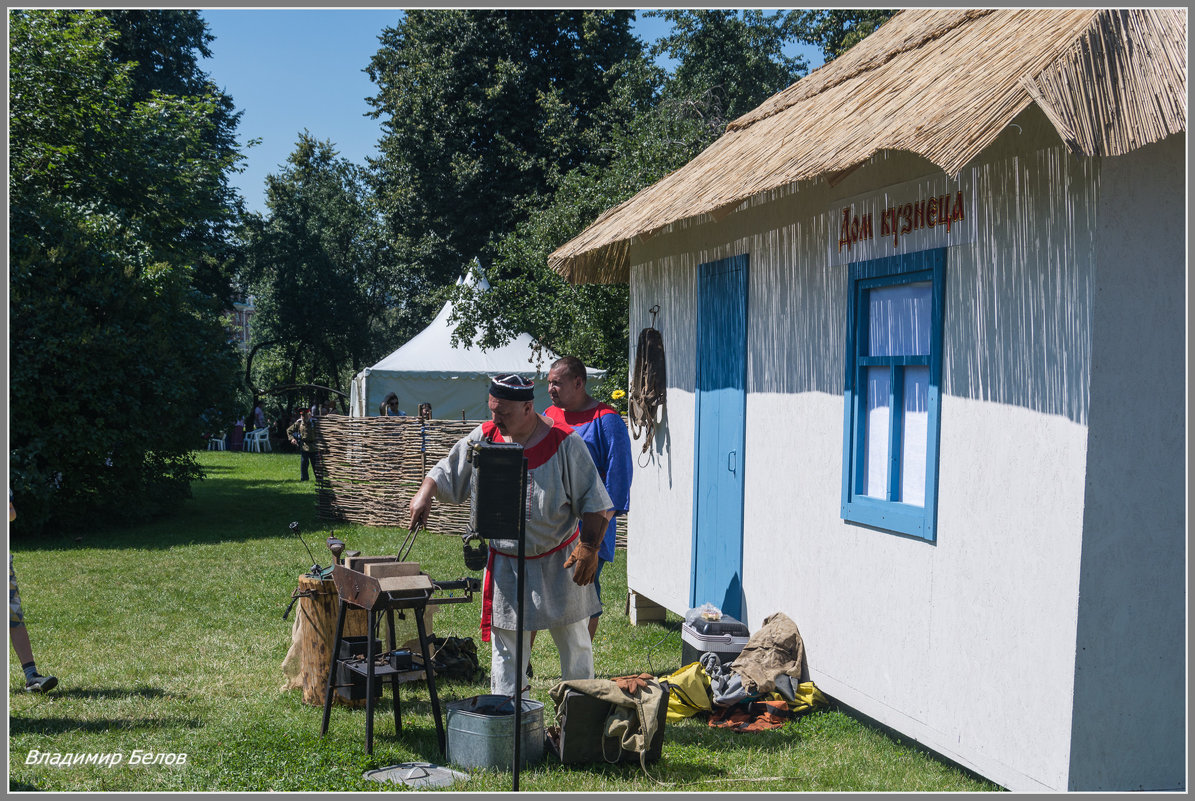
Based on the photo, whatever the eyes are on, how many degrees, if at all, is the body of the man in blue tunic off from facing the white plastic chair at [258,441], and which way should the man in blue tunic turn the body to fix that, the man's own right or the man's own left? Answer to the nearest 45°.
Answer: approximately 135° to the man's own right

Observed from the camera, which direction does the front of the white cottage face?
facing the viewer and to the left of the viewer

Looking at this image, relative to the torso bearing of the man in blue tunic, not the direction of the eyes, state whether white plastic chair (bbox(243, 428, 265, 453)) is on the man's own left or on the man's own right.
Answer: on the man's own right

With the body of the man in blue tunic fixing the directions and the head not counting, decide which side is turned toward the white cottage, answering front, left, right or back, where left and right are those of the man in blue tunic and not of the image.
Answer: left

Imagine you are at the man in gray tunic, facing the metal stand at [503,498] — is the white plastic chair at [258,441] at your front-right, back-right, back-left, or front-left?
back-right

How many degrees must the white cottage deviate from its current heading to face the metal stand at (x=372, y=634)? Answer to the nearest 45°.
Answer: approximately 45° to its right

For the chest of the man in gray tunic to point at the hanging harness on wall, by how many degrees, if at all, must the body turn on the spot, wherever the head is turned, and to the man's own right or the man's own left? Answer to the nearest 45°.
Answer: approximately 135° to the man's own right

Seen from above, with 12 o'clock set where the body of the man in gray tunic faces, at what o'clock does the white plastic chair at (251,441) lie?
The white plastic chair is roughly at 4 o'clock from the man in gray tunic.

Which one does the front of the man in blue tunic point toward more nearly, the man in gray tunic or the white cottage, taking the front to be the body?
the man in gray tunic

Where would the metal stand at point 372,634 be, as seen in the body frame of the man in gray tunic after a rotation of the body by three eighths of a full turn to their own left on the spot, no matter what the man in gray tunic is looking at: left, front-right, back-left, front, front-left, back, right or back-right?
back

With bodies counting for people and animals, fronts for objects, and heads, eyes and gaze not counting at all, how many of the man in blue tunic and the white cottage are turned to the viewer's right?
0

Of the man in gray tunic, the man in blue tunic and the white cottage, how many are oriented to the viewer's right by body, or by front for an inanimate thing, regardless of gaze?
0
